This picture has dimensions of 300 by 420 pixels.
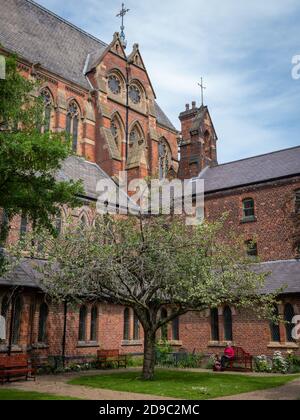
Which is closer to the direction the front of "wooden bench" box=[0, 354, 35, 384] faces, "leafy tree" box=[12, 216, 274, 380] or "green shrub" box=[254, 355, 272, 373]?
the leafy tree

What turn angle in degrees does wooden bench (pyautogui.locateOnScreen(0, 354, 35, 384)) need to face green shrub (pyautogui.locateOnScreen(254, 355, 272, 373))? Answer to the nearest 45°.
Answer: approximately 45° to its left

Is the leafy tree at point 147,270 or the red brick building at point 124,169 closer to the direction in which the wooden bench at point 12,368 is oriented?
the leafy tree

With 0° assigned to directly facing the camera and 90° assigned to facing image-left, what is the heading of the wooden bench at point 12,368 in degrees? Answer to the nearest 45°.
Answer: approximately 315°

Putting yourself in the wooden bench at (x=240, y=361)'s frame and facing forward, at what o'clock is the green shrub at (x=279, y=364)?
The green shrub is roughly at 8 o'clock from the wooden bench.

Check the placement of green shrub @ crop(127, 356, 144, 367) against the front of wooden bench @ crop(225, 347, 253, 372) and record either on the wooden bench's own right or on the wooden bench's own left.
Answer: on the wooden bench's own right

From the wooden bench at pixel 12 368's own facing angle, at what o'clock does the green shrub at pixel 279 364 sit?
The green shrub is roughly at 10 o'clock from the wooden bench.

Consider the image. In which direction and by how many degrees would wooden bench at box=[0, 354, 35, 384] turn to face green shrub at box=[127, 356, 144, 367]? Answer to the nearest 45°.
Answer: approximately 90° to its left

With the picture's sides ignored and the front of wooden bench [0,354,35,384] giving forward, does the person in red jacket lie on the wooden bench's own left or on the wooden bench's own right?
on the wooden bench's own left

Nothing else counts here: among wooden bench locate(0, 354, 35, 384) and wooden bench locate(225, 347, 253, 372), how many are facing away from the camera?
0

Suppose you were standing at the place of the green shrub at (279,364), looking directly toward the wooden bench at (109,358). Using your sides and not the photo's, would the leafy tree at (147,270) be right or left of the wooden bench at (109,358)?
left
